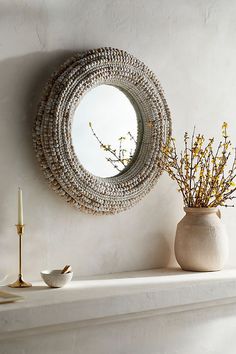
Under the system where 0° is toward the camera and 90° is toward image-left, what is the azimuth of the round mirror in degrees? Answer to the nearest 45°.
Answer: approximately 315°

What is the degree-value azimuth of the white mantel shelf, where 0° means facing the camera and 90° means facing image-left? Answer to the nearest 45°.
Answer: approximately 315°

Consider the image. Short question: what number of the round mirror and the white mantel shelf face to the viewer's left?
0

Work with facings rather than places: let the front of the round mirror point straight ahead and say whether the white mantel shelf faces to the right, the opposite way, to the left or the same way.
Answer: the same way

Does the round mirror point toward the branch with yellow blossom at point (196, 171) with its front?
no
